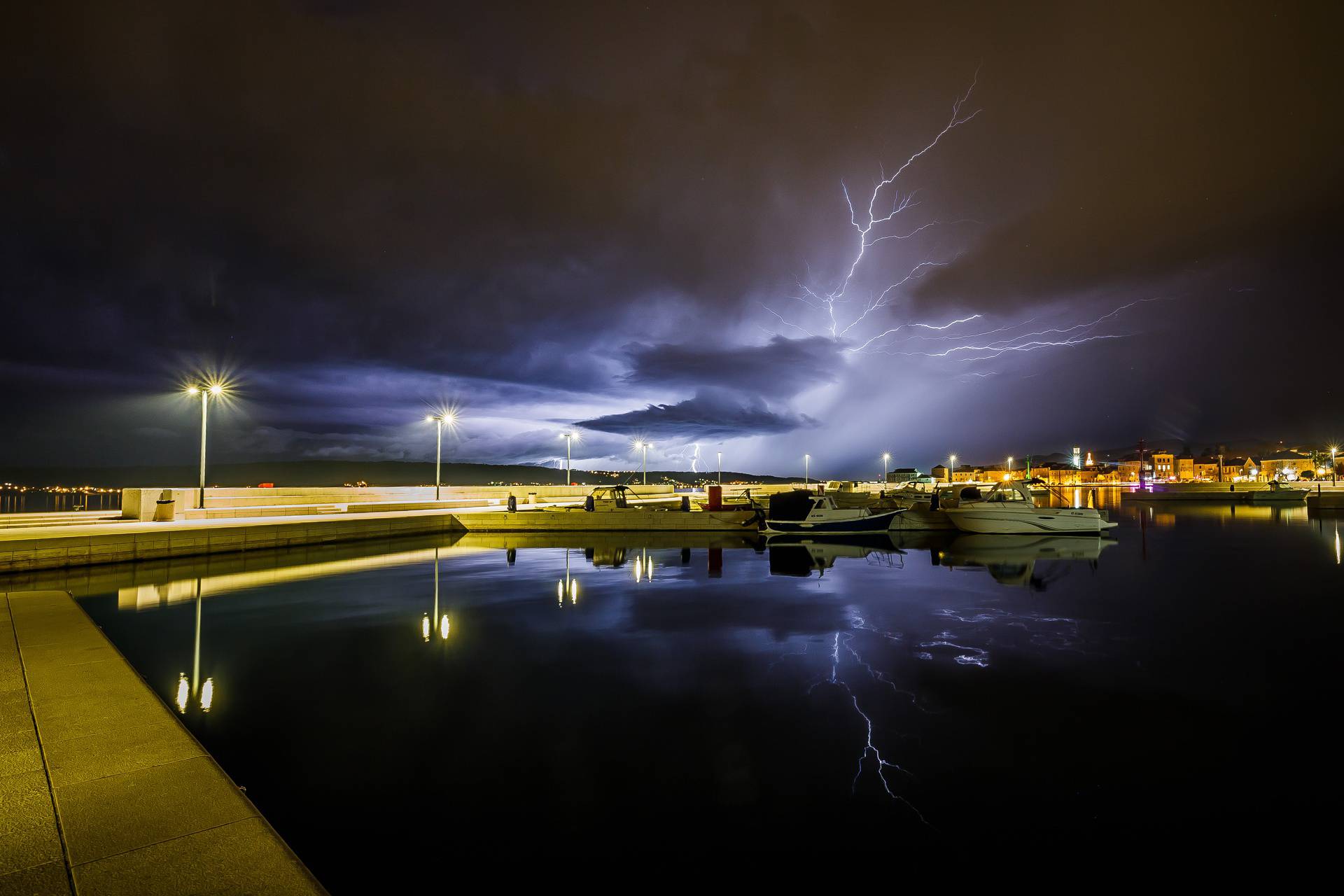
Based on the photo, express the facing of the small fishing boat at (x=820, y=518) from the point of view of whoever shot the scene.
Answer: facing to the right of the viewer

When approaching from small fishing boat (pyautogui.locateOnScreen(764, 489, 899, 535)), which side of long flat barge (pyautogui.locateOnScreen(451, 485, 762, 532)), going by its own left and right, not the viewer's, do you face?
front

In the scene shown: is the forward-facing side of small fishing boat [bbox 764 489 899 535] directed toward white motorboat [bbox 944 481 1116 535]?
yes

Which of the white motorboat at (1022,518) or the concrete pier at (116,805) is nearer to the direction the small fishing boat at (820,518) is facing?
the white motorboat

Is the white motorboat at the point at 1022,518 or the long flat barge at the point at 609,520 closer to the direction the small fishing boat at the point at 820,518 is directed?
the white motorboat

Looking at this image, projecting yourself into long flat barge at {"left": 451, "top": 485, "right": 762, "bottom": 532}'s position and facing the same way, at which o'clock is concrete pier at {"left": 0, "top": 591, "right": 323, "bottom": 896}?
The concrete pier is roughly at 3 o'clock from the long flat barge.

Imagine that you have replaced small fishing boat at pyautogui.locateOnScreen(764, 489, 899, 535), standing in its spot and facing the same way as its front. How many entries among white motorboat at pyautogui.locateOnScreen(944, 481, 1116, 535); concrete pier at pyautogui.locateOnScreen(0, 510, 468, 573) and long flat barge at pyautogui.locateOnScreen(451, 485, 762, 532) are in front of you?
1

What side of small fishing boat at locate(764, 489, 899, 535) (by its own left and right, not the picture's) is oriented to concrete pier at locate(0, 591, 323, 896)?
right

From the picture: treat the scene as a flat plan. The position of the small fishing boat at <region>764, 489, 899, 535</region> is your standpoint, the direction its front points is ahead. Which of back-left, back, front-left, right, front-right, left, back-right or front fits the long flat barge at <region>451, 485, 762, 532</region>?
back
